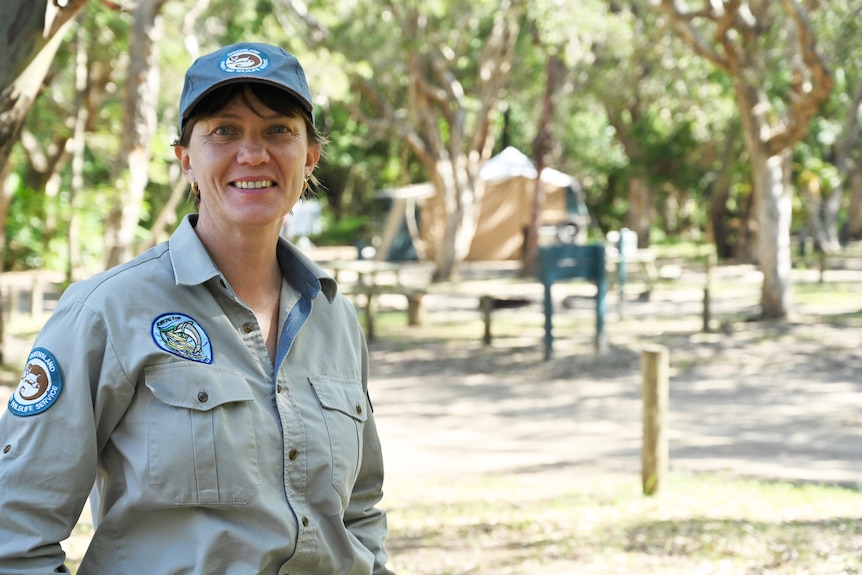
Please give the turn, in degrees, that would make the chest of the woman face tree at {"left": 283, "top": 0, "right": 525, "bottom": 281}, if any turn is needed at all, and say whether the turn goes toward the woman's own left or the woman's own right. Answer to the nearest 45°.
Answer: approximately 135° to the woman's own left

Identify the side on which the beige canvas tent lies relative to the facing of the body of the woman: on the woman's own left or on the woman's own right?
on the woman's own left

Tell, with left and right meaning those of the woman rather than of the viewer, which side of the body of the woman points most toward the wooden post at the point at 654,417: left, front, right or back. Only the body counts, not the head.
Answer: left

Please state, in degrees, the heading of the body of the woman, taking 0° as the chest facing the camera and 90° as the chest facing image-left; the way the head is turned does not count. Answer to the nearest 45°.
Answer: approximately 315°

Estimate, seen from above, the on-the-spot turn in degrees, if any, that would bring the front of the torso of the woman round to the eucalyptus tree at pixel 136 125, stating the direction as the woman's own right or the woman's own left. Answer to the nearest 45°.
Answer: approximately 135° to the woman's own left

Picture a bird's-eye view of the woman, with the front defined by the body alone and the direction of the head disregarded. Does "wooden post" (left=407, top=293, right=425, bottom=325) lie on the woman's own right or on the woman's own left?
on the woman's own left

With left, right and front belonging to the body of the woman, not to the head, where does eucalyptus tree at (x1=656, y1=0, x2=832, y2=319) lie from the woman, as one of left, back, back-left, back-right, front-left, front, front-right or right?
left

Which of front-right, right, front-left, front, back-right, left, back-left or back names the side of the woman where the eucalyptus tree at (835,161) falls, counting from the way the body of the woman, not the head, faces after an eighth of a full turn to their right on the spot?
back-left
